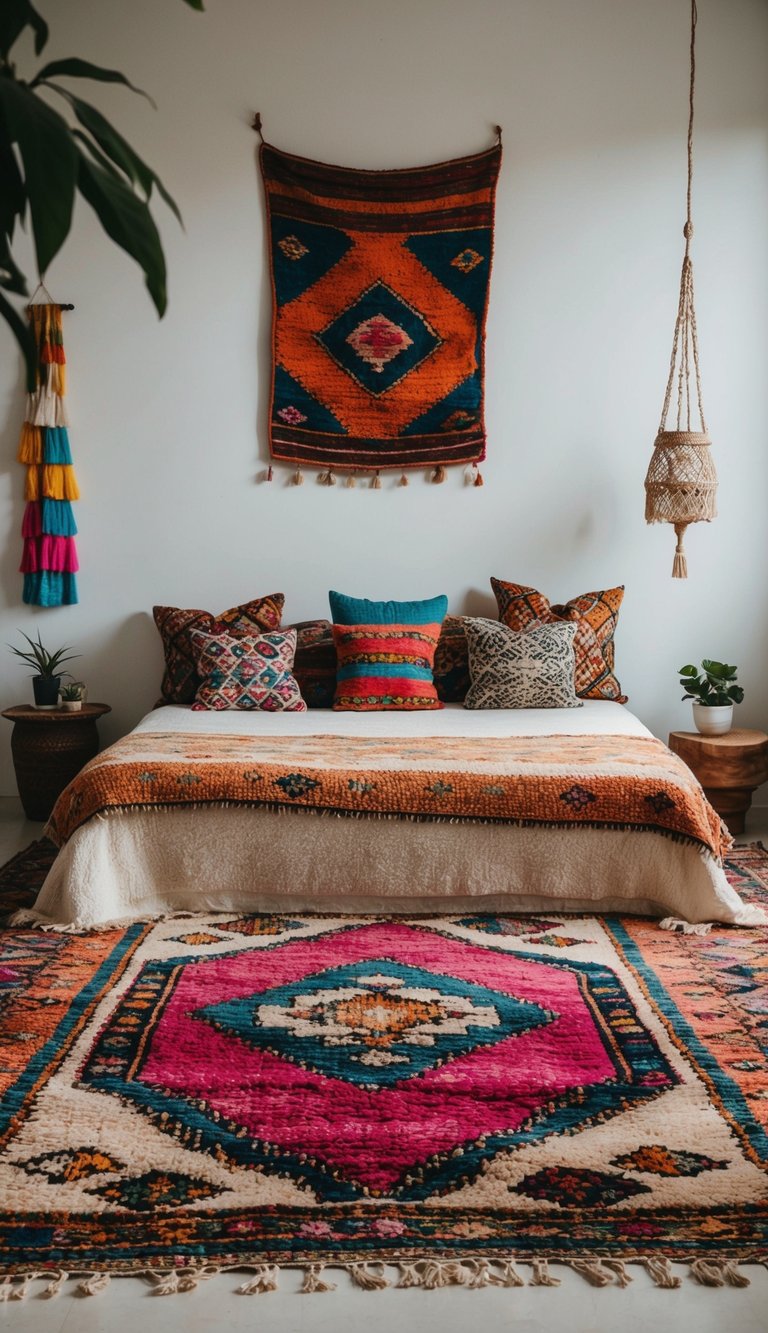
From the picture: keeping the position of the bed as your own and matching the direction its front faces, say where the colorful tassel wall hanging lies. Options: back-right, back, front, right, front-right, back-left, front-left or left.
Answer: back-right

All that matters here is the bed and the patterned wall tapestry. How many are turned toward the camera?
2

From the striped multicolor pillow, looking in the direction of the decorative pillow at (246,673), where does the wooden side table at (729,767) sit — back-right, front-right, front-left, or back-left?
back-left

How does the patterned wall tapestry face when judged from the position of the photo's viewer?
facing the viewer

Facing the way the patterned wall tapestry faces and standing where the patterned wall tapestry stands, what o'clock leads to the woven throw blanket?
The woven throw blanket is roughly at 12 o'clock from the patterned wall tapestry.

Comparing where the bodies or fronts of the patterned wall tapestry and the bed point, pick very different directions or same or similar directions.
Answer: same or similar directions

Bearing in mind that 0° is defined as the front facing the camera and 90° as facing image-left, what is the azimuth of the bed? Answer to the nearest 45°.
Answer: approximately 0°
